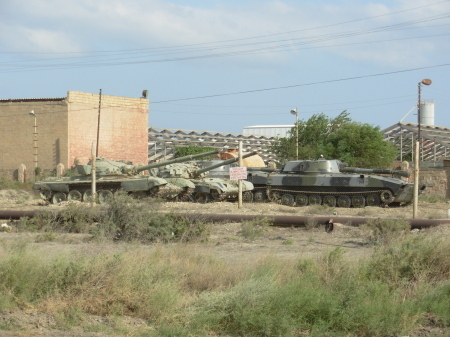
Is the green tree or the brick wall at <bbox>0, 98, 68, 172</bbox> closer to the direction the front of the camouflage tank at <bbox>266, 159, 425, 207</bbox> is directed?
the green tree

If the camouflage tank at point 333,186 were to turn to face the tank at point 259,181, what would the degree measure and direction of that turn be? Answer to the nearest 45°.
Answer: approximately 180°

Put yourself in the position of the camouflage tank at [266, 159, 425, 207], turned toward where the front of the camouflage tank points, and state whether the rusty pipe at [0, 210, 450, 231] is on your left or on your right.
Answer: on your right

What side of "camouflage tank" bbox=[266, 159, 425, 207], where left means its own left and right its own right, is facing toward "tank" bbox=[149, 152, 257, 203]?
back

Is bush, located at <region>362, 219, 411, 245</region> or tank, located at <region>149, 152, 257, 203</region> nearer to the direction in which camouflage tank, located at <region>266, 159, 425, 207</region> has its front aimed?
the bush

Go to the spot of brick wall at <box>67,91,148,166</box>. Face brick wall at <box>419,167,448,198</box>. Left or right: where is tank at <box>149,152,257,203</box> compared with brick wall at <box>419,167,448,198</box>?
right

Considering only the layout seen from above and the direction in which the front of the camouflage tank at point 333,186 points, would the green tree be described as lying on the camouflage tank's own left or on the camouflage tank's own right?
on the camouflage tank's own left

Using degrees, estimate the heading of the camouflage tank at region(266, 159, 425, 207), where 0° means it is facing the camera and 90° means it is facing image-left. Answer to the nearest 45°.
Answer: approximately 270°

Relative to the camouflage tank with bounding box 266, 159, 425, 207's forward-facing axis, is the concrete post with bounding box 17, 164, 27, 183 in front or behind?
behind

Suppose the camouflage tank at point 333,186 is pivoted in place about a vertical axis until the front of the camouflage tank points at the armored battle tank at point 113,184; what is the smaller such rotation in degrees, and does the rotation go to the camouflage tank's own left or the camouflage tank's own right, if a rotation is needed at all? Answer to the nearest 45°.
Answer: approximately 180°

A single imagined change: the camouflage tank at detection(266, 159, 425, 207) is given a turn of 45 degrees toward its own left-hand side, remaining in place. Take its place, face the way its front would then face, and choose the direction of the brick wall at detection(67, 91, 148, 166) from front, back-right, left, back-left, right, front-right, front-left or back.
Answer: left

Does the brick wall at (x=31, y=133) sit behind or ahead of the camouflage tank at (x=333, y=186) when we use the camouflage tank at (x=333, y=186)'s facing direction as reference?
behind
